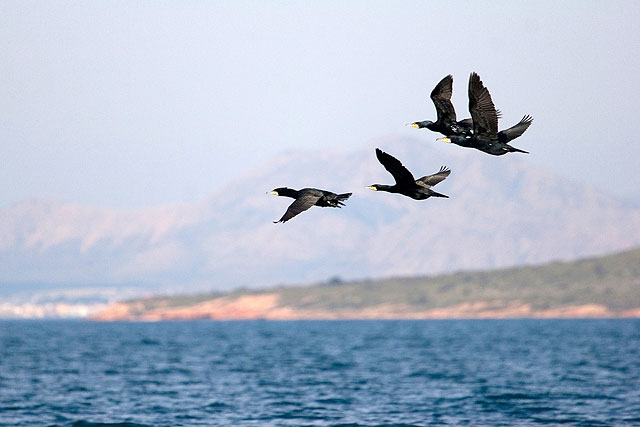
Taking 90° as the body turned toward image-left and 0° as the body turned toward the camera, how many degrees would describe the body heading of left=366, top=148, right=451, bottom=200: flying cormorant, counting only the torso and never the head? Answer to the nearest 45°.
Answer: approximately 90°

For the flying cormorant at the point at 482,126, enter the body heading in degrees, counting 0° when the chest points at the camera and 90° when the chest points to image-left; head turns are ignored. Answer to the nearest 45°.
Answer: approximately 90°

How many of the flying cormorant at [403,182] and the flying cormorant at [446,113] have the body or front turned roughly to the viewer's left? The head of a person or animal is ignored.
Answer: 2

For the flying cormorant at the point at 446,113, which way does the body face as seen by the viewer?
to the viewer's left

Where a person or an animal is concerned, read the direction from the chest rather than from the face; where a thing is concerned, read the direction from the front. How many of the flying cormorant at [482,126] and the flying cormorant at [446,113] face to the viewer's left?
2

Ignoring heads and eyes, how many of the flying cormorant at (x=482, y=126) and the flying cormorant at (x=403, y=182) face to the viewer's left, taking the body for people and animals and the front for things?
2

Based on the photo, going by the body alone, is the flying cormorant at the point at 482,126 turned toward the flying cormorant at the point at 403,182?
yes
